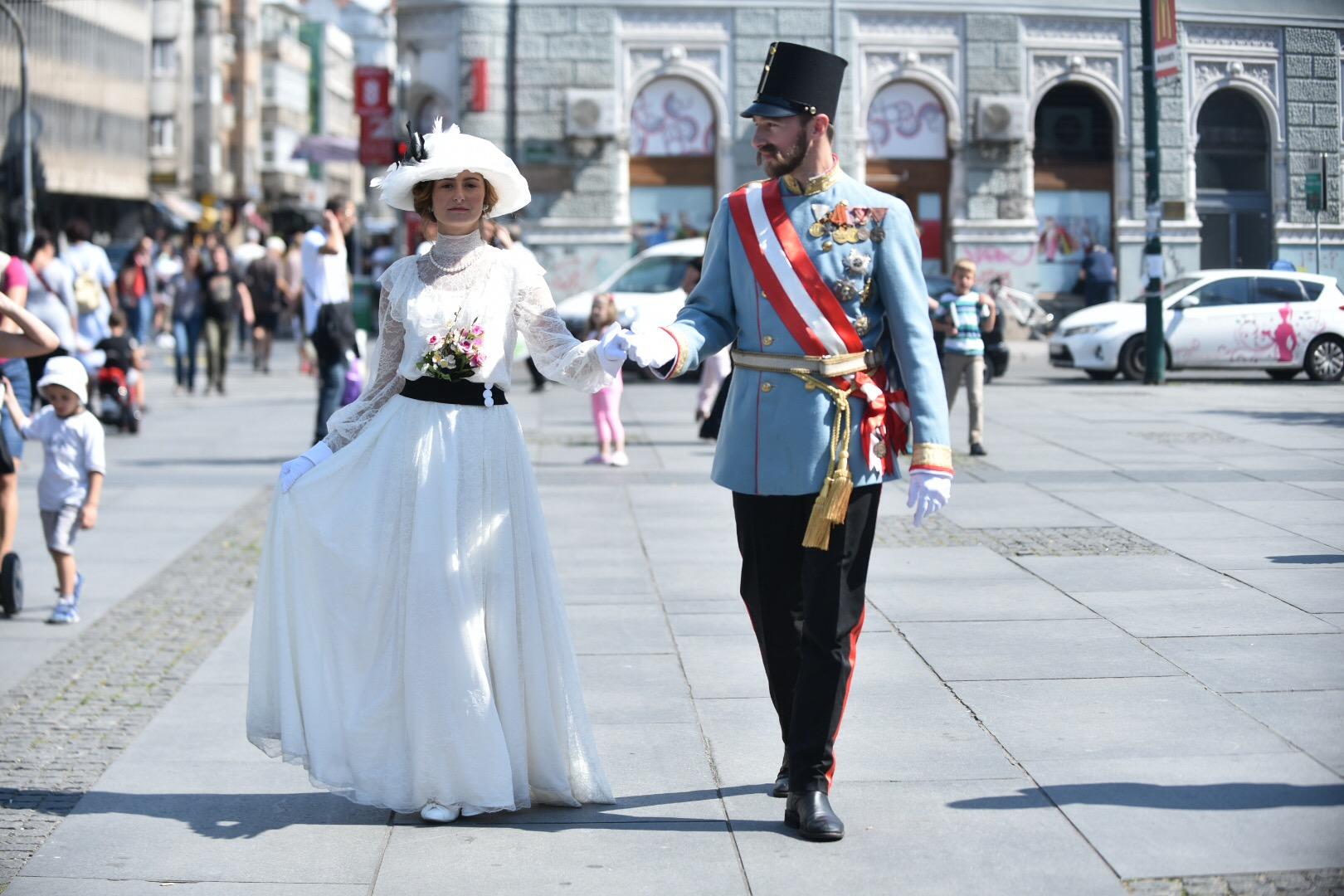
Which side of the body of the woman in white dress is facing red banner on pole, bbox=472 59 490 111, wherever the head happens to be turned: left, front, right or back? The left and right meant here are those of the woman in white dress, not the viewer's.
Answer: back

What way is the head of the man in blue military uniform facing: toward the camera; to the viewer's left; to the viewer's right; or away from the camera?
to the viewer's left

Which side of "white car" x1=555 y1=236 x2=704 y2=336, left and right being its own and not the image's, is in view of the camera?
left

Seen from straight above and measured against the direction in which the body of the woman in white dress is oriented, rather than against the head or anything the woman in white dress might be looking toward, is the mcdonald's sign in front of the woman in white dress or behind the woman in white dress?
behind

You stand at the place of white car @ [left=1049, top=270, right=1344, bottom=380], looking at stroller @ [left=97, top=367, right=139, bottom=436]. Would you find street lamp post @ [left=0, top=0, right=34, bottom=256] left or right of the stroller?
right

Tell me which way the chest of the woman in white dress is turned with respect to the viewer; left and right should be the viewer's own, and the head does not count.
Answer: facing the viewer

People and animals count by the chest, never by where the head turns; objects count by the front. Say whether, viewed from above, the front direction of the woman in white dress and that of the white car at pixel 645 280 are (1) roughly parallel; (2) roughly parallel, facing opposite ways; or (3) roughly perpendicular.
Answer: roughly perpendicular

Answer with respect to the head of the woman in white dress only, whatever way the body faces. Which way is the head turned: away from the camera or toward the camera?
toward the camera

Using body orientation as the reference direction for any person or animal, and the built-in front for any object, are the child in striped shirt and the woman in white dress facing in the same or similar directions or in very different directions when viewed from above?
same or similar directions

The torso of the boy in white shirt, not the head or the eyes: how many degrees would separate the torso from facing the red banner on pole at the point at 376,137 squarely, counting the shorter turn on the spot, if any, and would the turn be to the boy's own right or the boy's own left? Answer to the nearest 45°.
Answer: approximately 135° to the boy's own right

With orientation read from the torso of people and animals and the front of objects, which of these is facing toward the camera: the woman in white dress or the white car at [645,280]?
the woman in white dress

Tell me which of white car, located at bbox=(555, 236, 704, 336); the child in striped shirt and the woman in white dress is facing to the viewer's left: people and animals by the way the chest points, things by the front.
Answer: the white car

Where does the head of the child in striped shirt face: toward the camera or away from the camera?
toward the camera

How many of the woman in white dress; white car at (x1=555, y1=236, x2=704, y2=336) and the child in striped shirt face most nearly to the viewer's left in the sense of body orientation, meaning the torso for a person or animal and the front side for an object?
1

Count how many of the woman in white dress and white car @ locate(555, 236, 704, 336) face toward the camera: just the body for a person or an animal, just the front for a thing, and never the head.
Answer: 1

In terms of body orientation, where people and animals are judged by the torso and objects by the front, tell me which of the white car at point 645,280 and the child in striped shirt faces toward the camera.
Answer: the child in striped shirt

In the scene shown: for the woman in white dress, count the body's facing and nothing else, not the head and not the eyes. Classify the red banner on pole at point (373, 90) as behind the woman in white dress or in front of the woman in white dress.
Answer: behind

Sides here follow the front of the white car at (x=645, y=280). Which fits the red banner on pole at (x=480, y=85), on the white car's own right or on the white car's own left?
on the white car's own right
